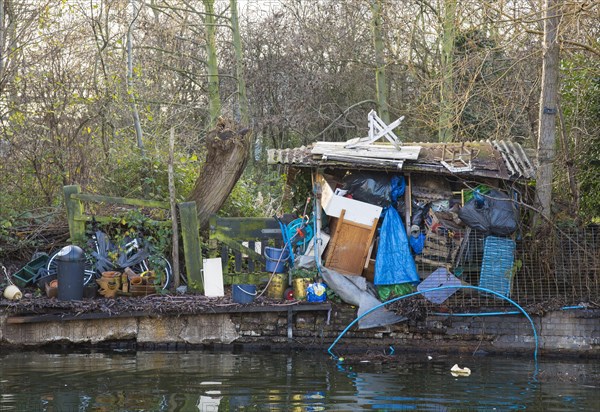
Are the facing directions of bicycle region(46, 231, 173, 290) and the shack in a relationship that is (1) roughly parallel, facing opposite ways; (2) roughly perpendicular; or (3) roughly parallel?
roughly perpendicular

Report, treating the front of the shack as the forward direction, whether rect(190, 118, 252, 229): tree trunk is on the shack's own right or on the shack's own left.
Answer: on the shack's own right

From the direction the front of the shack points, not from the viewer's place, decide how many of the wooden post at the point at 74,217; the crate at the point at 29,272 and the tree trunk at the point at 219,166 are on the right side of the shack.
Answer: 3

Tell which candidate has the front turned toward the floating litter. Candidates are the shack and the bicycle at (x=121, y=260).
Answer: the shack

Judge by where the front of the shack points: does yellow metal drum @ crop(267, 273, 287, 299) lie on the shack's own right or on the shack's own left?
on the shack's own right

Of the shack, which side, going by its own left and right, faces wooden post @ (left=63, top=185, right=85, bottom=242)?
right

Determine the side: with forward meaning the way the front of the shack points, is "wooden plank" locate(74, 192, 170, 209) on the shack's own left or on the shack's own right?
on the shack's own right

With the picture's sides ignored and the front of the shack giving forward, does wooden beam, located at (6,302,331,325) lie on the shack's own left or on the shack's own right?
on the shack's own right

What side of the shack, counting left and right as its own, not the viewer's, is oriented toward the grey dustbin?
right

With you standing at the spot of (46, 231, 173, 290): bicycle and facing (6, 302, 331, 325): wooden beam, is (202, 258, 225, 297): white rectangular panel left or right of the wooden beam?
left

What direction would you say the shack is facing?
toward the camera

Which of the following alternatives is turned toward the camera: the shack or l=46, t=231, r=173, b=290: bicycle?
the shack
